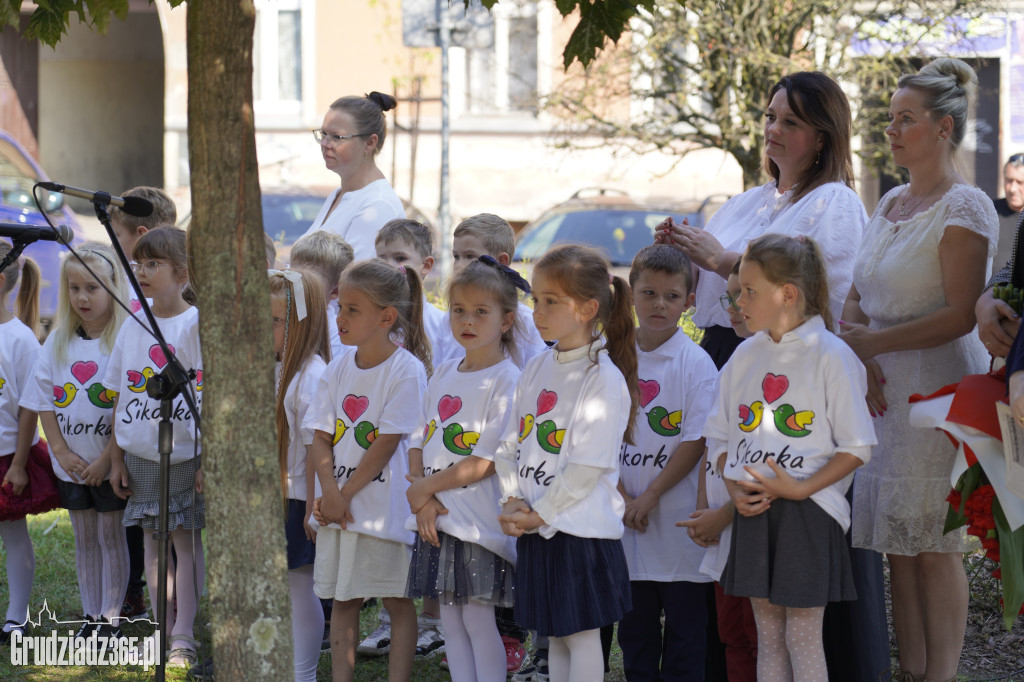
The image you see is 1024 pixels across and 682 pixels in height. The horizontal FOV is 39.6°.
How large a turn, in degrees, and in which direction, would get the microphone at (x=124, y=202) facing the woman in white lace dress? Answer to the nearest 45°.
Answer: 0° — it already faces them

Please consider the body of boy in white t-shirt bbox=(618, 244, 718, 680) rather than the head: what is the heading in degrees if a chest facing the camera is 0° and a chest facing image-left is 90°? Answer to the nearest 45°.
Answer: approximately 45°

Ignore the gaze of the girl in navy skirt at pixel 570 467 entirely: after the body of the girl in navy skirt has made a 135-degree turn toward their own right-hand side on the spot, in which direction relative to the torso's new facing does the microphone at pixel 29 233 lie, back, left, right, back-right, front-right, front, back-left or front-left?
left

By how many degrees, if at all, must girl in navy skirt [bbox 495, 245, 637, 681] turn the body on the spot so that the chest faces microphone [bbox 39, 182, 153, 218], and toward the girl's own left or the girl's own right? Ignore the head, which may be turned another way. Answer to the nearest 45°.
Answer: approximately 45° to the girl's own right

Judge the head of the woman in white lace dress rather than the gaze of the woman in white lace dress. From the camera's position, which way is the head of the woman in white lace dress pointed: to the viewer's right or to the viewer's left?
to the viewer's left

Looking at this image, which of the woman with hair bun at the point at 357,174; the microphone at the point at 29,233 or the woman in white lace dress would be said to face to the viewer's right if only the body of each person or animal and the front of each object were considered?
the microphone

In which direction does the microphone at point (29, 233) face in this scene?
to the viewer's right

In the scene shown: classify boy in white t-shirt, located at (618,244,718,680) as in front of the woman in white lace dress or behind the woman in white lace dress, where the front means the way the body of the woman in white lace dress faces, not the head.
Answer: in front
